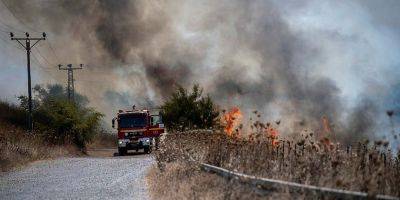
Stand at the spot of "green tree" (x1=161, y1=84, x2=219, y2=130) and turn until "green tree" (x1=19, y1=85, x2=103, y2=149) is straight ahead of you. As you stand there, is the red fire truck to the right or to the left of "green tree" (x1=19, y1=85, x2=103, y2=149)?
left

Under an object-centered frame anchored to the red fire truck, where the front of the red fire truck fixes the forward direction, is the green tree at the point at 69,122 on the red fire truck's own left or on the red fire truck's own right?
on the red fire truck's own right

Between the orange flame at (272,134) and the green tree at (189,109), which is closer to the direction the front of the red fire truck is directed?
the orange flame

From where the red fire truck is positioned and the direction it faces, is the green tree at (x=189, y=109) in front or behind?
behind

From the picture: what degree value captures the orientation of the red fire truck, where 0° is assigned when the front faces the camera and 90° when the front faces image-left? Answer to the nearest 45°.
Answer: approximately 0°
